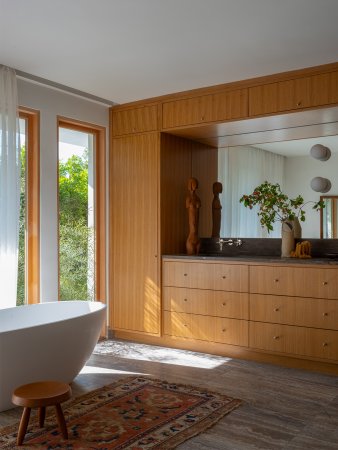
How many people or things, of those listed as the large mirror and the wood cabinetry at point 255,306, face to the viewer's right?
0

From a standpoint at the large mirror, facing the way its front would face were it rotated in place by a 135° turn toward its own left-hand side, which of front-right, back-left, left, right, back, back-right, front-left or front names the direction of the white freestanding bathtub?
back-right

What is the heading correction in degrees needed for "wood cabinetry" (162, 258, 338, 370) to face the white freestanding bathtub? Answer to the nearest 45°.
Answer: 0° — it already faces it

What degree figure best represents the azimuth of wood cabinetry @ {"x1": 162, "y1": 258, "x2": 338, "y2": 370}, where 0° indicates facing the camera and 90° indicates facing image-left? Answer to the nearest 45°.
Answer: approximately 45°

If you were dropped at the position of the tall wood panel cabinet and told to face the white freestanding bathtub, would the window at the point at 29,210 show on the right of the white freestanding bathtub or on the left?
right

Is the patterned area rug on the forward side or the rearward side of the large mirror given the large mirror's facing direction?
on the forward side

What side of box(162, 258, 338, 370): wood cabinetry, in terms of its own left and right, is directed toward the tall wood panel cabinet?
right

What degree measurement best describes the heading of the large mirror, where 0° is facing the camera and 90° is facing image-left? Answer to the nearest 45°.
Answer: approximately 45°
